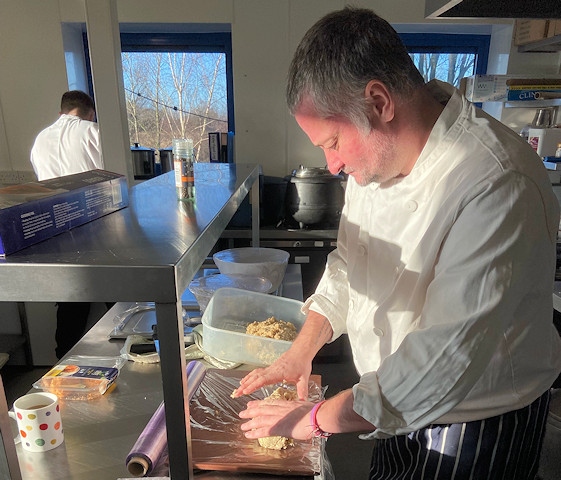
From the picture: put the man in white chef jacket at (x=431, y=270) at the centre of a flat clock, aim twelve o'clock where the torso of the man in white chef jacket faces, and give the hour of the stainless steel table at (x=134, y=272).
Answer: The stainless steel table is roughly at 12 o'clock from the man in white chef jacket.

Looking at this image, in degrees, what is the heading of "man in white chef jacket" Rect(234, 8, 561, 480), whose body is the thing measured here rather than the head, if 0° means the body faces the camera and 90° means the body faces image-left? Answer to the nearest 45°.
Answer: approximately 45°

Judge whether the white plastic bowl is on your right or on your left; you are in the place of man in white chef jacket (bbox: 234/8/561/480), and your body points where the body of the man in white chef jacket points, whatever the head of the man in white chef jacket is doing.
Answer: on your right

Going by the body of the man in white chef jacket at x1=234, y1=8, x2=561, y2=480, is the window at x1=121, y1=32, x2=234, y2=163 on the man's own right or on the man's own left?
on the man's own right

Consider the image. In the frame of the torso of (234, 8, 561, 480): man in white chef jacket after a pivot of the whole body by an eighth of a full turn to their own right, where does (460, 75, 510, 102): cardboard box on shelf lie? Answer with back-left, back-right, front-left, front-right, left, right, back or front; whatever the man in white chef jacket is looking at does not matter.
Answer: right

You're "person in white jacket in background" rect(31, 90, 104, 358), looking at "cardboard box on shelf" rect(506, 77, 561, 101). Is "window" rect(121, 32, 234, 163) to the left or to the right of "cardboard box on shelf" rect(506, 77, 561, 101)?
left

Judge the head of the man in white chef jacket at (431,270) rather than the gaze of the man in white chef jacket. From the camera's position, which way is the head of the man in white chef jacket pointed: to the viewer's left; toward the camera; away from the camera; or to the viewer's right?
to the viewer's left

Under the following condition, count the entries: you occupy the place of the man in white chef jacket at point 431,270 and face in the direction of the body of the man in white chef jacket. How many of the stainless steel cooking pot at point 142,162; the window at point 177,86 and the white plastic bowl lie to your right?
3

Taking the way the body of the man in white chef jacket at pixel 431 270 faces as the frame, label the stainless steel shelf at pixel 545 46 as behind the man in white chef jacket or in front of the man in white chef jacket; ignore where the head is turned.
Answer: behind

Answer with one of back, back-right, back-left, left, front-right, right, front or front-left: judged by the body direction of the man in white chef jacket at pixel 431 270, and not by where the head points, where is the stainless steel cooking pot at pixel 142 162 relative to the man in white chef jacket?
right
